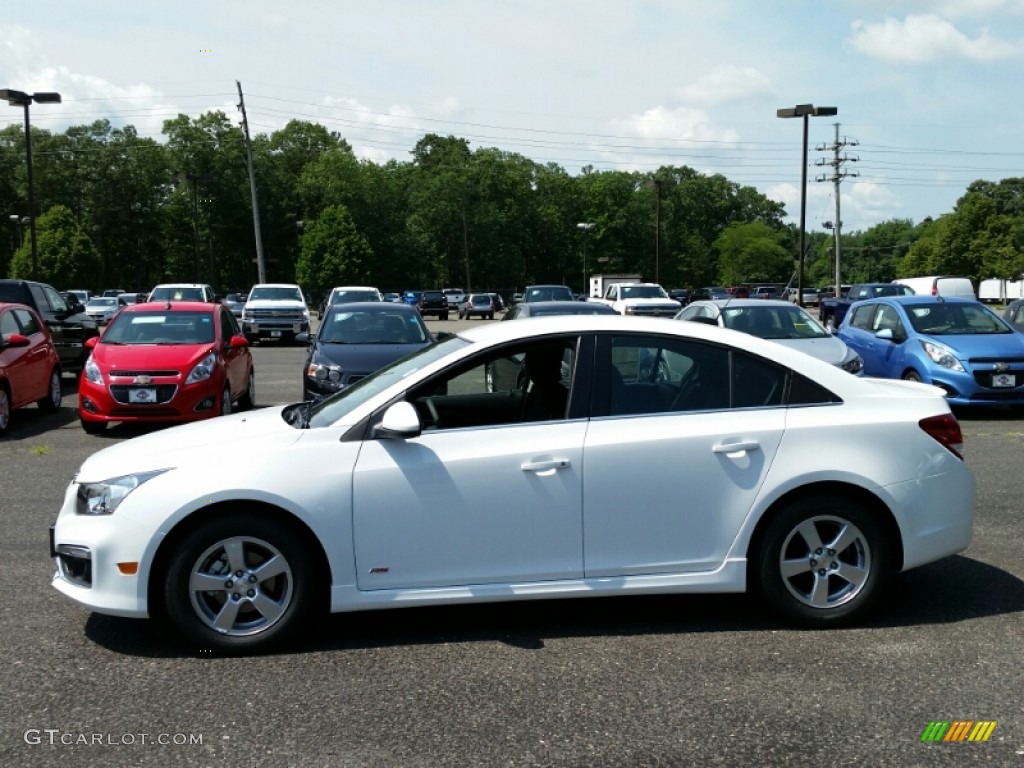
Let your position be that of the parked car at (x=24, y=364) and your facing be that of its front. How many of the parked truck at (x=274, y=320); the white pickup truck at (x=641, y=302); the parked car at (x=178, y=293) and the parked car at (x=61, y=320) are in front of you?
0

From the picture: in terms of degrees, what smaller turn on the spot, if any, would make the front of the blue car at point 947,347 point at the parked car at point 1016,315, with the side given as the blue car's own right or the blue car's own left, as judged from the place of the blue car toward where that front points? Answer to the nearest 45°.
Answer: approximately 135° to the blue car's own left

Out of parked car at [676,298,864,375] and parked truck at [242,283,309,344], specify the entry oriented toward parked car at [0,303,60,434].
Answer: parked truck at [242,283,309,344]

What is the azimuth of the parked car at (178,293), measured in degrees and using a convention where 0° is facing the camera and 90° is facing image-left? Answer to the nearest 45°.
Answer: approximately 0°

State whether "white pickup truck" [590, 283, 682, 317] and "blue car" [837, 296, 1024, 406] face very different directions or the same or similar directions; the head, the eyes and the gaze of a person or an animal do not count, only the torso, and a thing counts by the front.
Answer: same or similar directions

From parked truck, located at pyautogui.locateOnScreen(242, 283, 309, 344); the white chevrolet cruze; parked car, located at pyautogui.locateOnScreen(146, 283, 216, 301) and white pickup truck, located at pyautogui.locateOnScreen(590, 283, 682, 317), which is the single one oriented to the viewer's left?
the white chevrolet cruze

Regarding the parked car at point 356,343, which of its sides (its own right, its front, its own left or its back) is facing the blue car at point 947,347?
left

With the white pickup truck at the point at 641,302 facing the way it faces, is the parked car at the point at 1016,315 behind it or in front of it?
in front

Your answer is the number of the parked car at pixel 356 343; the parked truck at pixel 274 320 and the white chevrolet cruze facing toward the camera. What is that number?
2

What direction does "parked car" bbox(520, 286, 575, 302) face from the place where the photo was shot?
facing the viewer

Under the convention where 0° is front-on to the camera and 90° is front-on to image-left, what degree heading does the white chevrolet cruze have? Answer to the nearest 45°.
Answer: approximately 90°

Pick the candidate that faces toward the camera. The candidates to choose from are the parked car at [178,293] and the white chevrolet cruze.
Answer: the parked car

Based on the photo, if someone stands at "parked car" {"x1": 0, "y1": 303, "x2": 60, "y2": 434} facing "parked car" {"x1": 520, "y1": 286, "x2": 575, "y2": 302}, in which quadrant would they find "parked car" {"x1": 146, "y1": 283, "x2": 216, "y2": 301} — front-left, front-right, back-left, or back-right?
front-left

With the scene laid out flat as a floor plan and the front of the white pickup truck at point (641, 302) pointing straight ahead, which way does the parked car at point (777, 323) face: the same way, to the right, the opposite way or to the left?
the same way

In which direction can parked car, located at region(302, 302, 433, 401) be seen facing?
toward the camera

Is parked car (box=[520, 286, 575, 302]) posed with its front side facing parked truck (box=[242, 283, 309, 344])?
no

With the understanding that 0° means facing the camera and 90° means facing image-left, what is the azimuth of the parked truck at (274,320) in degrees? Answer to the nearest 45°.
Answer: approximately 0°

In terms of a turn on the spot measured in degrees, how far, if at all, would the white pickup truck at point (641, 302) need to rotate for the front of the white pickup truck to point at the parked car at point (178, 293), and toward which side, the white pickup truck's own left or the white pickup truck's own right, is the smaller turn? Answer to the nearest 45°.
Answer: approximately 135° to the white pickup truck's own right

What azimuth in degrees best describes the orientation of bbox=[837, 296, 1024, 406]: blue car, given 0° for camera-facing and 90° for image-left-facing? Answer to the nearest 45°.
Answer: approximately 315°
